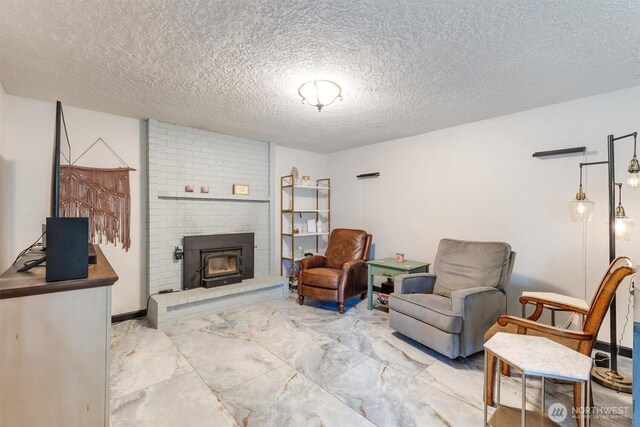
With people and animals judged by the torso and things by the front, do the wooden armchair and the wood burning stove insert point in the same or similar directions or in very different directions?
very different directions

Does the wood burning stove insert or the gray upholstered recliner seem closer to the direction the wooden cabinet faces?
the gray upholstered recliner

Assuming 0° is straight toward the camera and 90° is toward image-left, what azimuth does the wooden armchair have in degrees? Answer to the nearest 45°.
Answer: approximately 90°

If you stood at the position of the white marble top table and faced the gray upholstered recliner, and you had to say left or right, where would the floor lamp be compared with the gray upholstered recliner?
right

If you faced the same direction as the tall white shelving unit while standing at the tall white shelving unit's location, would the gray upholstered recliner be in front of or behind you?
in front

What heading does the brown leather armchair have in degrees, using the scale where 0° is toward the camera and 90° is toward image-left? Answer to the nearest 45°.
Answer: approximately 45°

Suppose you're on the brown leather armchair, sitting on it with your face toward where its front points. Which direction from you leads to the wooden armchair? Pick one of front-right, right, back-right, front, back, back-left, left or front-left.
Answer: left

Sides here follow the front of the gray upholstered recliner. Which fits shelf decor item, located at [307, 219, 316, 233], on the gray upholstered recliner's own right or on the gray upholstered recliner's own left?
on the gray upholstered recliner's own right

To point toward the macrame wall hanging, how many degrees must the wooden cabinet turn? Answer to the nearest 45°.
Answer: approximately 90° to its left

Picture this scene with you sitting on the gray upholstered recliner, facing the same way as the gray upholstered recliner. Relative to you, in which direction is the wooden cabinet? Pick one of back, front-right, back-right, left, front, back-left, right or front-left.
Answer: front

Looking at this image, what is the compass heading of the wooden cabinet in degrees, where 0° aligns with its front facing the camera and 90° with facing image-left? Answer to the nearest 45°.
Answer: approximately 270°

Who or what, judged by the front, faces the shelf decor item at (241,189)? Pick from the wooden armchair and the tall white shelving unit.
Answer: the wooden armchair

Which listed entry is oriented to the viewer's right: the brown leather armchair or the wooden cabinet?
the wooden cabinet

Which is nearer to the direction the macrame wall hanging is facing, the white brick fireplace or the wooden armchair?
the wooden armchair

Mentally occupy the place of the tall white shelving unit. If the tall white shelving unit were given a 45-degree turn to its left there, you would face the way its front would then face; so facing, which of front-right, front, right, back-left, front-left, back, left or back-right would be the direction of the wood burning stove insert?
back-right

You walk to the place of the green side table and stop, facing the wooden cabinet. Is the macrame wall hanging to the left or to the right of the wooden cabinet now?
right

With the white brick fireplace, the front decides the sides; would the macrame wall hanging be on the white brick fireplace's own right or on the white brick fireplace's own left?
on the white brick fireplace's own right

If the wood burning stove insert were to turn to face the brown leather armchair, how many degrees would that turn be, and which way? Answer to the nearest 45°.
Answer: approximately 45° to its left

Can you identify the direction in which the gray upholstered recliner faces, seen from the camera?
facing the viewer and to the left of the viewer
